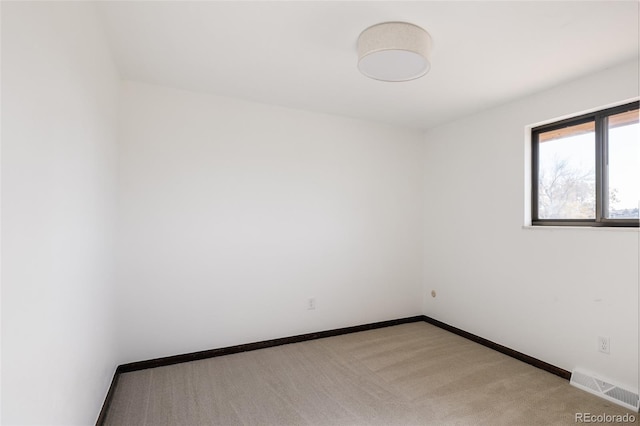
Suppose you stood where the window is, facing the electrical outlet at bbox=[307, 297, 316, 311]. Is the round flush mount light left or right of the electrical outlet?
left

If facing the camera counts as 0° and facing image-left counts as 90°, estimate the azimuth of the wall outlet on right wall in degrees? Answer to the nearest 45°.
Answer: approximately 45°

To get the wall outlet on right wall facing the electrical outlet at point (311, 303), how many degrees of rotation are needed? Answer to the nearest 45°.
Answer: approximately 45° to its right
